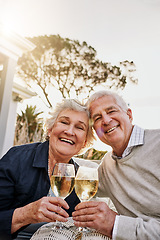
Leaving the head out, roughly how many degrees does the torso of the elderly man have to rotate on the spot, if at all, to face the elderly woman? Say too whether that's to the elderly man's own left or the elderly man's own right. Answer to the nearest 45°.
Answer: approximately 45° to the elderly man's own right

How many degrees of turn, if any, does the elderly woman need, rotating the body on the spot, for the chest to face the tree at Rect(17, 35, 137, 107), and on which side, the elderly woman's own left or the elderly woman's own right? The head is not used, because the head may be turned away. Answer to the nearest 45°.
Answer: approximately 135° to the elderly woman's own left

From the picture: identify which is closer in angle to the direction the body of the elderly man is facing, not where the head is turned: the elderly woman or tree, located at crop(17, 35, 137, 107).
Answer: the elderly woman

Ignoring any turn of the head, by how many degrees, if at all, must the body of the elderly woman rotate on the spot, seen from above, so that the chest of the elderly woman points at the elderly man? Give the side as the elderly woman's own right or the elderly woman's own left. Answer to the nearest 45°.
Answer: approximately 45° to the elderly woman's own left

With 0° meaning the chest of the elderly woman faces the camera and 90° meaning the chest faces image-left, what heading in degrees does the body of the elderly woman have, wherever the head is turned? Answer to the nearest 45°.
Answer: approximately 315°

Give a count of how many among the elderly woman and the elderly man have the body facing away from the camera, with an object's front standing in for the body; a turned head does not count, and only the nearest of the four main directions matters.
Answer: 0

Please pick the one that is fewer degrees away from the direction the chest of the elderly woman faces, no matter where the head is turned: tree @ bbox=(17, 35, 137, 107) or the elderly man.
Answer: the elderly man

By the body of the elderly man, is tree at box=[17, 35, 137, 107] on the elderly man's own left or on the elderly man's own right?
on the elderly man's own right
